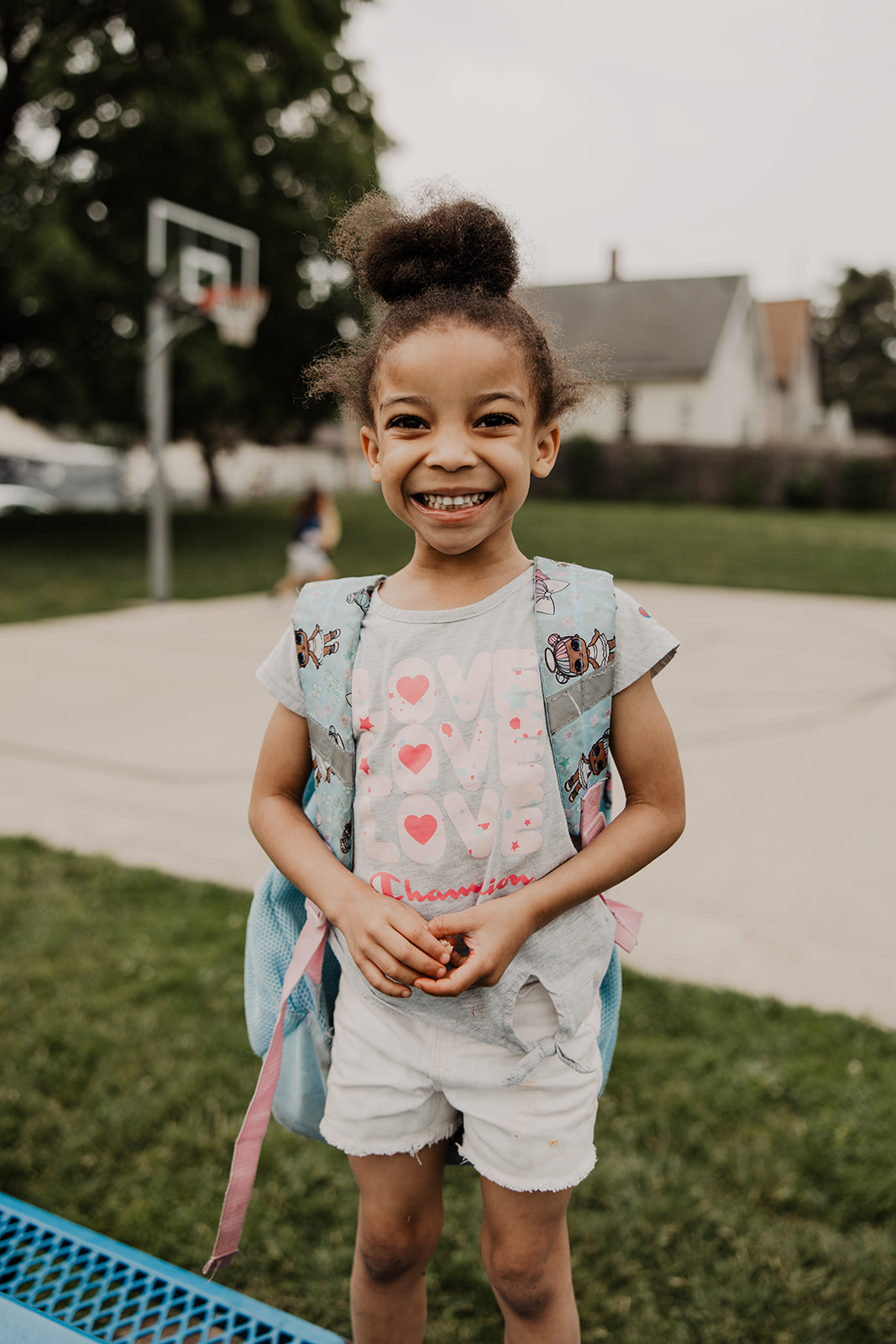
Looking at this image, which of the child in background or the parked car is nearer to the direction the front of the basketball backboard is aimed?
the child in background

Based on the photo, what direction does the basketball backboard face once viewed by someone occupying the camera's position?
facing the viewer and to the right of the viewer

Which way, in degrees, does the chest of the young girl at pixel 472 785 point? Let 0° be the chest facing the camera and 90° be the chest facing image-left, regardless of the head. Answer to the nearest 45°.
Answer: approximately 0°

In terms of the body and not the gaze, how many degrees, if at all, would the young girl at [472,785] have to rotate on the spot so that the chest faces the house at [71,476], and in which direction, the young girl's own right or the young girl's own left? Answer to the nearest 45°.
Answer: approximately 180°

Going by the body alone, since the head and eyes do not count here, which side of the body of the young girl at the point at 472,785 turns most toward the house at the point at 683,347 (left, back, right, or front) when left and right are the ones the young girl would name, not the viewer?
back

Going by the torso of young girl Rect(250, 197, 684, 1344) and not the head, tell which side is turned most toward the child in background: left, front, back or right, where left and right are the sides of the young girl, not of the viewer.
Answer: back
